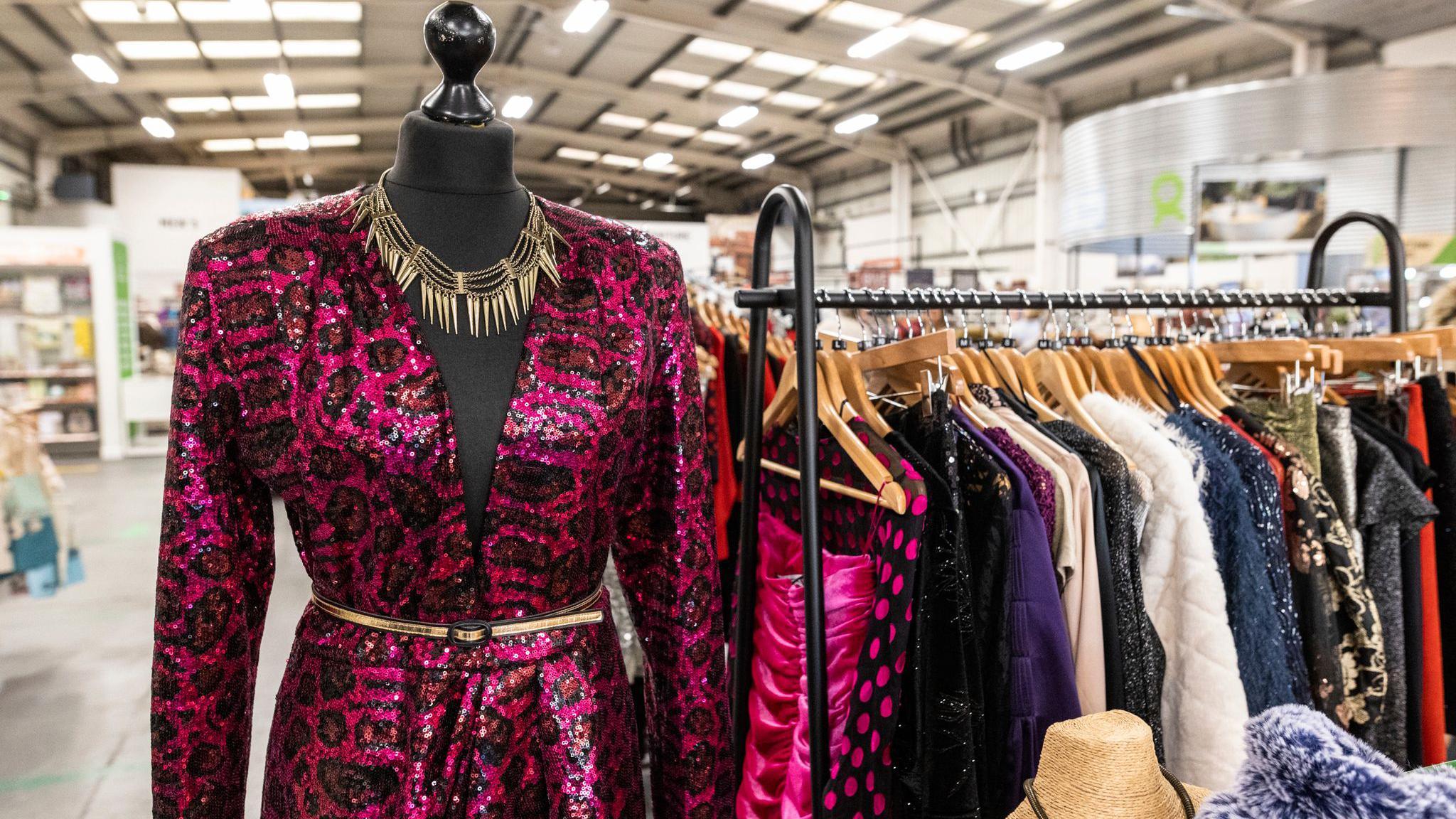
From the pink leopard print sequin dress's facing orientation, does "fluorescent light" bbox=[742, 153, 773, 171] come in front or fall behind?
behind

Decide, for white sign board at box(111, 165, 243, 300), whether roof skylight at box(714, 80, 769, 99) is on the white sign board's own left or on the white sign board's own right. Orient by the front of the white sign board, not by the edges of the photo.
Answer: on the white sign board's own left

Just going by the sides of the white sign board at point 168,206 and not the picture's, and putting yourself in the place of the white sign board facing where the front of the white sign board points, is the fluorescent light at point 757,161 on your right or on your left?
on your left

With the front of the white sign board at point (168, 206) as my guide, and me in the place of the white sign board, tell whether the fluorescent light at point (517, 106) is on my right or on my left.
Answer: on my left

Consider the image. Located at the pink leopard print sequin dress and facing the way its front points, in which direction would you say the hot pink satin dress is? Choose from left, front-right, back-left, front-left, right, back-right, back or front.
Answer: back-left

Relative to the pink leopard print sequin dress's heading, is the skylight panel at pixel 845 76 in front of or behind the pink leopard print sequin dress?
behind

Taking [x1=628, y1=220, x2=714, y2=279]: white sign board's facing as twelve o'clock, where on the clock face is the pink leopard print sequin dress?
The pink leopard print sequin dress is roughly at 12 o'clock from the white sign board.

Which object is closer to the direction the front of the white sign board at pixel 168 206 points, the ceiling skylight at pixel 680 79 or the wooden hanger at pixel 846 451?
the wooden hanger

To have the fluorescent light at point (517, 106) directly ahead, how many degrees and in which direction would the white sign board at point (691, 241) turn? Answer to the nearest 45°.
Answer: approximately 90° to its right

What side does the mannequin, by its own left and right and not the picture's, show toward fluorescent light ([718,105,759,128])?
back

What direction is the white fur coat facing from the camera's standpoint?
to the viewer's left
